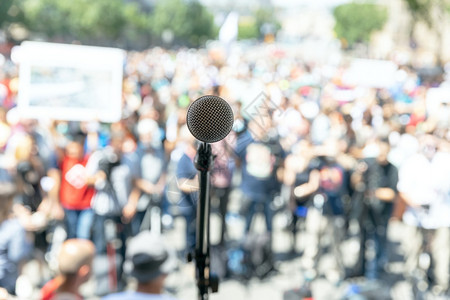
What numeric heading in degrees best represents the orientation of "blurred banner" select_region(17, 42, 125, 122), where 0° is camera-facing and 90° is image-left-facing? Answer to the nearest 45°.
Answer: approximately 0°

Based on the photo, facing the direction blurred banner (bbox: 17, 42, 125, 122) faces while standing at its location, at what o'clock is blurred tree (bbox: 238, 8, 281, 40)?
The blurred tree is roughly at 7 o'clock from the blurred banner.

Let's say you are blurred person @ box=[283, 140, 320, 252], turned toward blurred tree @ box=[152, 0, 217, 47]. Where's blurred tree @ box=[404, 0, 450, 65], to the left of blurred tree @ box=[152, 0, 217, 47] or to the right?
right

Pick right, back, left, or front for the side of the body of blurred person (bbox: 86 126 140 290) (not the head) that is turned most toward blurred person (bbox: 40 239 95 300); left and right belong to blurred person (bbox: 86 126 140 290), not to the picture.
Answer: front

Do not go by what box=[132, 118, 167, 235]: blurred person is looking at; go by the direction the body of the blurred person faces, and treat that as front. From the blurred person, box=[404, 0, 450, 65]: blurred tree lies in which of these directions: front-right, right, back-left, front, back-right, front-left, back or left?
back-left

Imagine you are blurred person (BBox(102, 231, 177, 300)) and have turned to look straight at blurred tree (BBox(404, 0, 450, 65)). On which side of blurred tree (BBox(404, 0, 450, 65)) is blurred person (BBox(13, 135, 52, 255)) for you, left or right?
left

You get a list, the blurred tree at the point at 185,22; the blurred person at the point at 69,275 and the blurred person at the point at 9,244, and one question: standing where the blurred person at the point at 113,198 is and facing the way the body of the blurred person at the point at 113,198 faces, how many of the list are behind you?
1

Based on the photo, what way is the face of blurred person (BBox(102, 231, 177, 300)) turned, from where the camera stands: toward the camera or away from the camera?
away from the camera

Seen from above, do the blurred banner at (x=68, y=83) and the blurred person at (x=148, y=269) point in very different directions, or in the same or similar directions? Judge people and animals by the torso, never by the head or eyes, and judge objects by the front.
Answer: very different directions

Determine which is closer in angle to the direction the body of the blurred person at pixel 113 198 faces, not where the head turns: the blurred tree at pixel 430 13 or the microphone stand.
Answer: the microphone stand

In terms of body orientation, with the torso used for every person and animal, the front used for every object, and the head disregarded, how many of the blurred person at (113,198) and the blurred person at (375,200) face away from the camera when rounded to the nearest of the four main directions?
0

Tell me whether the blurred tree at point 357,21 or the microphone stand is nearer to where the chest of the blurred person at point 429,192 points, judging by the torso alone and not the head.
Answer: the microphone stand
